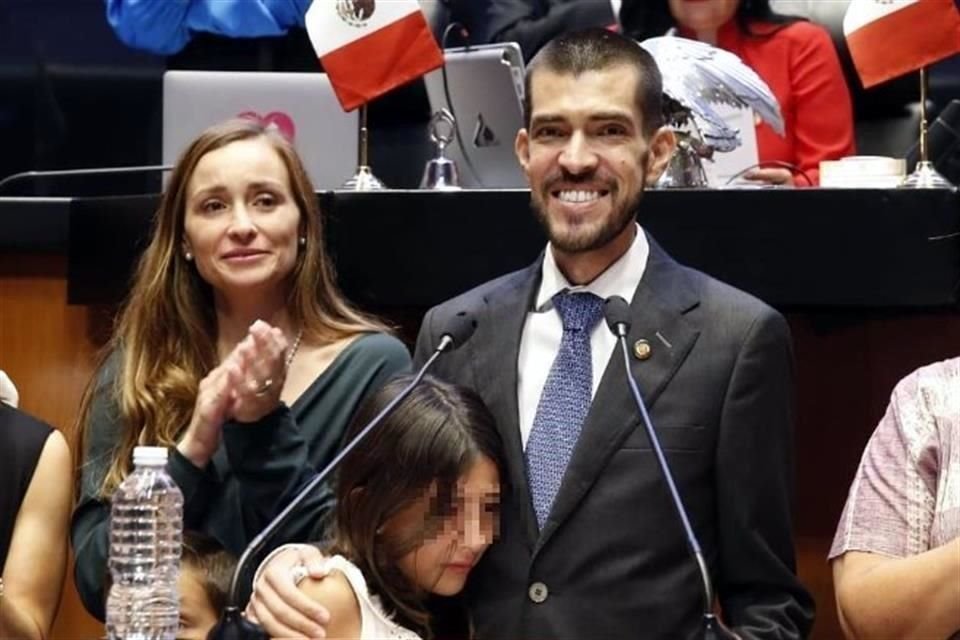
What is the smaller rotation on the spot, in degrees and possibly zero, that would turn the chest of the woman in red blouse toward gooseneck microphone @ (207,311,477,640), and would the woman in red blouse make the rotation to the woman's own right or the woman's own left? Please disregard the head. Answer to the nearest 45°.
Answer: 0° — they already face it

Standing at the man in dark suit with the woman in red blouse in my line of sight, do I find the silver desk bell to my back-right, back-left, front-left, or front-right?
front-left

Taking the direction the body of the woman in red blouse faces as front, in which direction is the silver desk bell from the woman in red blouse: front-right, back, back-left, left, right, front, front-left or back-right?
front-right

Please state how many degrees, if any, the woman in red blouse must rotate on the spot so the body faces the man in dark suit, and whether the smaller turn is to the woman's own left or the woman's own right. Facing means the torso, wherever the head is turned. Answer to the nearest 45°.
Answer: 0° — they already face them

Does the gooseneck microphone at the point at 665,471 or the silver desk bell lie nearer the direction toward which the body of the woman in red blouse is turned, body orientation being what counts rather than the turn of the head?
the gooseneck microphone

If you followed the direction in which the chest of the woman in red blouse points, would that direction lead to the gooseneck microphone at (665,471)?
yes

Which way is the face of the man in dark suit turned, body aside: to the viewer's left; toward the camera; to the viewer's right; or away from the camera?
toward the camera

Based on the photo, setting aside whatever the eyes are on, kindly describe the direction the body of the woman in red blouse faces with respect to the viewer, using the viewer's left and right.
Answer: facing the viewer

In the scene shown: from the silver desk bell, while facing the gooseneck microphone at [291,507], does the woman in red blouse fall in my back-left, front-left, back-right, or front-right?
back-left
